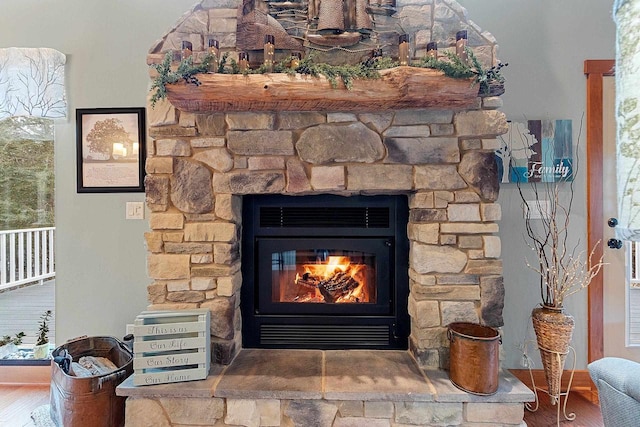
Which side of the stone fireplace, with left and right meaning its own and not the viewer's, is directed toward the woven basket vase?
left

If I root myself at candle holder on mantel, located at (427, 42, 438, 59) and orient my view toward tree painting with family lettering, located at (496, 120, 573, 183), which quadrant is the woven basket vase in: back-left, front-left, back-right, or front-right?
front-right

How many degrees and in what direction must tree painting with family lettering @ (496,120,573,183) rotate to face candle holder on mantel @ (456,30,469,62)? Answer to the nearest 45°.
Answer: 0° — it already faces it

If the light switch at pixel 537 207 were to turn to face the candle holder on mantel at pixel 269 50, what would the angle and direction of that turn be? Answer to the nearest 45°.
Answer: approximately 45° to its right

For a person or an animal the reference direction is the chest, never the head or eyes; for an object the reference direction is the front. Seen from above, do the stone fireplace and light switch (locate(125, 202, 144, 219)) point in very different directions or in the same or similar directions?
same or similar directions

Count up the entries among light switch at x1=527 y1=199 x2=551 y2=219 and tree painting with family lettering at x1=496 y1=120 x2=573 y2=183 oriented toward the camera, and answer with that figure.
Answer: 2

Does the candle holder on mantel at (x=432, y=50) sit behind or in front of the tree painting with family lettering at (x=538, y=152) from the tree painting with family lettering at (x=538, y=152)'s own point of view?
in front

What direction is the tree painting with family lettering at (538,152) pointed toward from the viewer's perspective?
toward the camera

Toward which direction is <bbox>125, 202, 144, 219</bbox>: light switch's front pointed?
toward the camera

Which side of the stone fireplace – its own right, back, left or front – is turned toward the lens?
front

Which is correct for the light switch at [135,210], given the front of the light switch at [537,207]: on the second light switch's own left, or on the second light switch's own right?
on the second light switch's own right
